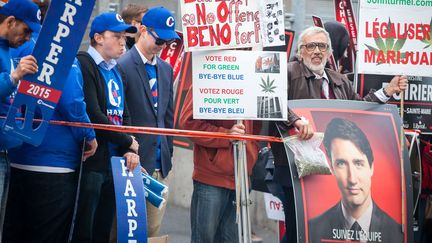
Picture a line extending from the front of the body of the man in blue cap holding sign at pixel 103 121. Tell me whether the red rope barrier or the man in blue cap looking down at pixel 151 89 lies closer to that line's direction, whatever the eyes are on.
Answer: the red rope barrier

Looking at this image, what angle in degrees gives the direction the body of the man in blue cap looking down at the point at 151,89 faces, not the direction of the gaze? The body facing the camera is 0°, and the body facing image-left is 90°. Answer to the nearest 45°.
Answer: approximately 315°

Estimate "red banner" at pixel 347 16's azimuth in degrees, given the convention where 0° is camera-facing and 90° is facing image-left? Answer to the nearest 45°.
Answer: approximately 0°

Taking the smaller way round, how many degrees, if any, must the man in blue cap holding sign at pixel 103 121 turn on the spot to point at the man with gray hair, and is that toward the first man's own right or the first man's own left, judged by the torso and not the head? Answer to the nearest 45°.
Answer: approximately 45° to the first man's own left

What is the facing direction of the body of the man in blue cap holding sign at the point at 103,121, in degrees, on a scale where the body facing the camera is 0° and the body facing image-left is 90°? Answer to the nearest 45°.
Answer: approximately 315°

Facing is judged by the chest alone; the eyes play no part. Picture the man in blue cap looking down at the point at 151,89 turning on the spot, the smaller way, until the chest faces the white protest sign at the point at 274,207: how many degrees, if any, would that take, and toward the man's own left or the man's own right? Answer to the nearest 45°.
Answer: approximately 90° to the man's own left

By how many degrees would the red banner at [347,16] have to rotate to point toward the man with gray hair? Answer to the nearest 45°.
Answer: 0° — it already faces them
